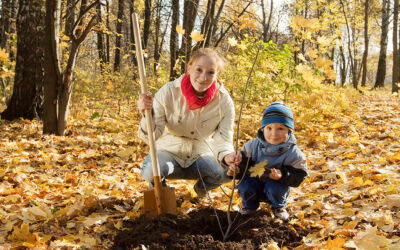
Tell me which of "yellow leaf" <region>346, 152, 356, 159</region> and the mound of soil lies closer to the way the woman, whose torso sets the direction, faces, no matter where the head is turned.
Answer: the mound of soil

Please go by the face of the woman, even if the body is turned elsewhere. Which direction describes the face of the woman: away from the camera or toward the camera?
toward the camera

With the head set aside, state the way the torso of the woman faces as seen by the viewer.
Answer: toward the camera

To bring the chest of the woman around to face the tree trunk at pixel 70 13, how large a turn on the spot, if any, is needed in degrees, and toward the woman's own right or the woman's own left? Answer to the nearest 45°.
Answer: approximately 135° to the woman's own right

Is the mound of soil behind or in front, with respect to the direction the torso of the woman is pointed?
in front

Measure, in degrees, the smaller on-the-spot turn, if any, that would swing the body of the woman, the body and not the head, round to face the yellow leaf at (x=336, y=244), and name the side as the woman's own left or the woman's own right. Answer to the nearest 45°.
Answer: approximately 45° to the woman's own left

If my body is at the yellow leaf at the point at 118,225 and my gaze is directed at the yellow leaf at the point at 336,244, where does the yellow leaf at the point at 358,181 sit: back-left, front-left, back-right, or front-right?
front-left

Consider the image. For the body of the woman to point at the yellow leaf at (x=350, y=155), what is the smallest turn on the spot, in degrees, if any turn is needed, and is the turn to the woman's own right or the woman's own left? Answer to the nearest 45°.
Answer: approximately 135° to the woman's own left

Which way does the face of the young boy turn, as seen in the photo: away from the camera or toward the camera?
toward the camera

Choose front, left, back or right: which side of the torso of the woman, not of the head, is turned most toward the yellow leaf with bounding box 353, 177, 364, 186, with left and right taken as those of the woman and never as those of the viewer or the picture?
left

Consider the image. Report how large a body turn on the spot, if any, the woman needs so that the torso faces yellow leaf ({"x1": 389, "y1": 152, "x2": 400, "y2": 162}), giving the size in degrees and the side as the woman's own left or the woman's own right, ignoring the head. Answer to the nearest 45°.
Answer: approximately 90° to the woman's own left

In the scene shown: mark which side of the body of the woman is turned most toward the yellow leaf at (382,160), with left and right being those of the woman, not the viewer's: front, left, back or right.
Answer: left

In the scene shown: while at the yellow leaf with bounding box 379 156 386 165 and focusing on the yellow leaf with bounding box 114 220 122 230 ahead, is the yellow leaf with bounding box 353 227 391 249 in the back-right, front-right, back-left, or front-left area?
front-left

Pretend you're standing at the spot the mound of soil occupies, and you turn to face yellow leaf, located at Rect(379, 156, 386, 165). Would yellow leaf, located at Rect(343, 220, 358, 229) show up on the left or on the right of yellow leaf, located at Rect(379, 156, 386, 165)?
right
